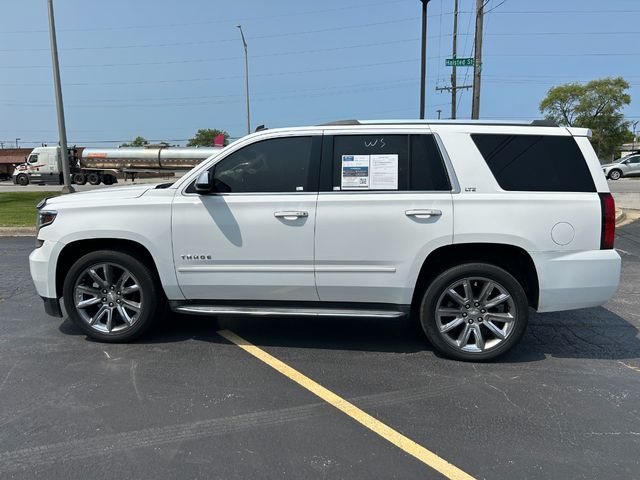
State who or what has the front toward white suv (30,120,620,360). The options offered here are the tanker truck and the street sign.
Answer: the street sign

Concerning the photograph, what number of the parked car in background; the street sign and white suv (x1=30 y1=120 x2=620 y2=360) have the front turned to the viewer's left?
2

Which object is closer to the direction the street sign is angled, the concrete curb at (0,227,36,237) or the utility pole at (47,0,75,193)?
the concrete curb

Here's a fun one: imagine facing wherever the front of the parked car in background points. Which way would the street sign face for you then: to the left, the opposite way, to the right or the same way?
to the left

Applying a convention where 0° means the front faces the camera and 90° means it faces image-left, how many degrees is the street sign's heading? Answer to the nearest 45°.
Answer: approximately 0°

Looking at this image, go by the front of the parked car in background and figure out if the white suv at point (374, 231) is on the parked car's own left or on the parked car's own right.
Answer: on the parked car's own left

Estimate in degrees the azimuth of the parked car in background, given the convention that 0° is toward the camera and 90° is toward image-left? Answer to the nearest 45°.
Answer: approximately 90°

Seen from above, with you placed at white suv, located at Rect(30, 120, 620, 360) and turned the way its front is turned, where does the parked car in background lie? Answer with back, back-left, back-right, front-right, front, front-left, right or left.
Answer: back-right

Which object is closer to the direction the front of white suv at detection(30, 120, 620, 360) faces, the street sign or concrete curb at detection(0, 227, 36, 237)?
the concrete curb

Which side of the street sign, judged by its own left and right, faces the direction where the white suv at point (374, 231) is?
front

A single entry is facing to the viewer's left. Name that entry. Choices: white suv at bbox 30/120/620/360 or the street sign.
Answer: the white suv

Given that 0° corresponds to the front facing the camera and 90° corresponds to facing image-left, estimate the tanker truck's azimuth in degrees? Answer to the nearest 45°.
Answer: approximately 90°

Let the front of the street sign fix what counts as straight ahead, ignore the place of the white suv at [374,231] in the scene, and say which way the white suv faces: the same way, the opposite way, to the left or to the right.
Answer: to the right

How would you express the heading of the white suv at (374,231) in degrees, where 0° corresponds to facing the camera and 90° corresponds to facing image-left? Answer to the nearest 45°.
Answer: approximately 90°

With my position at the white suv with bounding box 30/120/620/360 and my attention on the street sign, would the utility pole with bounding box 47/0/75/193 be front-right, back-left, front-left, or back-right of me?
front-left
